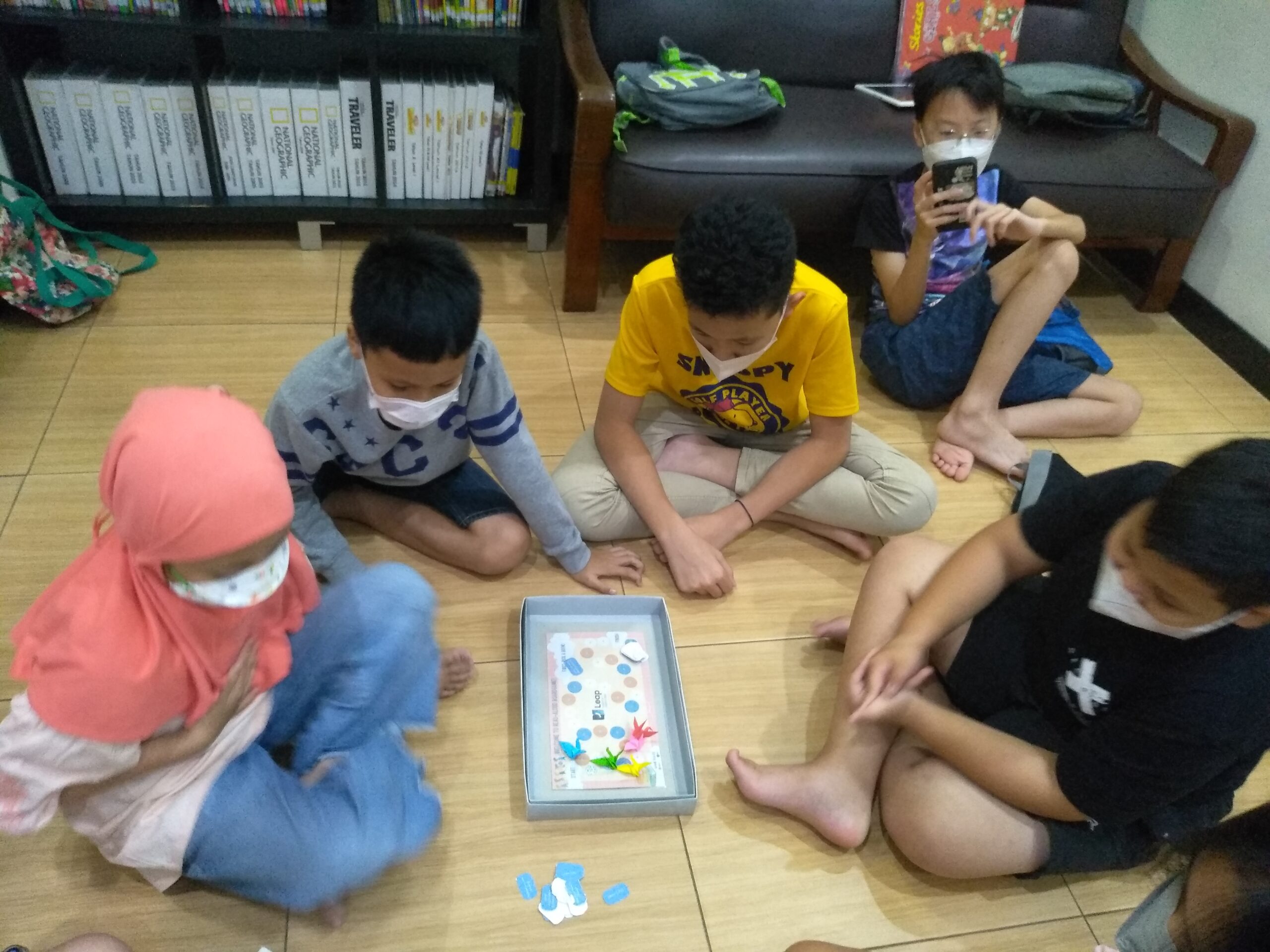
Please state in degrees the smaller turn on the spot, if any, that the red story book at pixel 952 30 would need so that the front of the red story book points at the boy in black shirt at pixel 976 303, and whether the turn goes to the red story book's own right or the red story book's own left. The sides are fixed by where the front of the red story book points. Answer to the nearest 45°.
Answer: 0° — it already faces them

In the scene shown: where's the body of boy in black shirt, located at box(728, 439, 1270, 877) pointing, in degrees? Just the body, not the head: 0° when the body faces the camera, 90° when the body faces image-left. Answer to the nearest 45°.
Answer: approximately 90°

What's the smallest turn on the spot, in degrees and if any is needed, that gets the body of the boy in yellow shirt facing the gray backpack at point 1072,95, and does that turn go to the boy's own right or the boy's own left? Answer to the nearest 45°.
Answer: approximately 135° to the boy's own left

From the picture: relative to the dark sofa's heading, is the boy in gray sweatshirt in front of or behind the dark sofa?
in front

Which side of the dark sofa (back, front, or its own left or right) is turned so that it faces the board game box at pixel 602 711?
front

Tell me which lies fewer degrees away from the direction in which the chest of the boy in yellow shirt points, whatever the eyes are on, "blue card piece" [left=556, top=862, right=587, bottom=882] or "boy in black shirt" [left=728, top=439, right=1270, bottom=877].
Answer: the blue card piece

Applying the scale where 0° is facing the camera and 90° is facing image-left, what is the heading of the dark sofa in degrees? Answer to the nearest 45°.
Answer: approximately 0°

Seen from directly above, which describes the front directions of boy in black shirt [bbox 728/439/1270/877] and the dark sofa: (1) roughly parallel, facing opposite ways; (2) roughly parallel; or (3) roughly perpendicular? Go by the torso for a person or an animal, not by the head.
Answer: roughly perpendicular
